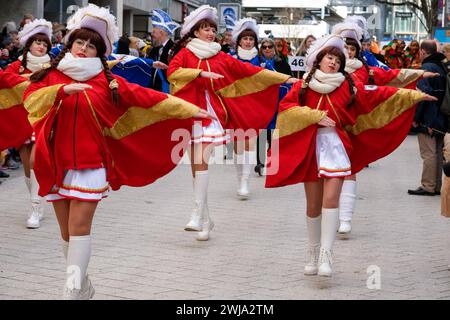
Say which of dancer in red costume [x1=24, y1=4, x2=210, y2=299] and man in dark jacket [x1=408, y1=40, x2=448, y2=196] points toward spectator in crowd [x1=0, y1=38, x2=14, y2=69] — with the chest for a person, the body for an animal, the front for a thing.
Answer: the man in dark jacket

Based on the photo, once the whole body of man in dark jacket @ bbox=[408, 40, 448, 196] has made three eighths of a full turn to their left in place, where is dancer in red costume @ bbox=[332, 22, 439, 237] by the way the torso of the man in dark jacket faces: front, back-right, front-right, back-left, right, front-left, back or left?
front-right

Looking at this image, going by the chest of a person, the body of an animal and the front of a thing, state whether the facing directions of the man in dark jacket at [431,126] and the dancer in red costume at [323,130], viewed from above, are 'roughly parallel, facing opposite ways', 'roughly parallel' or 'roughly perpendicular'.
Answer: roughly perpendicular

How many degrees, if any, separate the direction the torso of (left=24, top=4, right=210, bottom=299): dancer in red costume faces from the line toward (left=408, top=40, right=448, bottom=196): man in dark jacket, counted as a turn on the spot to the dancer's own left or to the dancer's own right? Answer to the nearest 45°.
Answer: approximately 135° to the dancer's own left

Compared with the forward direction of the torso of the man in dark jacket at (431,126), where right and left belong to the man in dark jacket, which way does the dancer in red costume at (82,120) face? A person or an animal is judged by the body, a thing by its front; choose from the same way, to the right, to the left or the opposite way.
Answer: to the left

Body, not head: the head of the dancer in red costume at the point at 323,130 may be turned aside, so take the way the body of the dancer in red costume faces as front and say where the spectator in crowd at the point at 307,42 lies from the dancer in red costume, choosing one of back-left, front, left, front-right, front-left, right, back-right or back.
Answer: back

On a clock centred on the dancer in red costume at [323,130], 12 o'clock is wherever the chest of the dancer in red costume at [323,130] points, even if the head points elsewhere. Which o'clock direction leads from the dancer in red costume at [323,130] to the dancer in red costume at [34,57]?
the dancer in red costume at [34,57] is roughly at 4 o'clock from the dancer in red costume at [323,130].

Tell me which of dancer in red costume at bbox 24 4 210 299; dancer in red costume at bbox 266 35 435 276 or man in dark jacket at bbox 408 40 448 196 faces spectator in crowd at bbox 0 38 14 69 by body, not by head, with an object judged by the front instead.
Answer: the man in dark jacket

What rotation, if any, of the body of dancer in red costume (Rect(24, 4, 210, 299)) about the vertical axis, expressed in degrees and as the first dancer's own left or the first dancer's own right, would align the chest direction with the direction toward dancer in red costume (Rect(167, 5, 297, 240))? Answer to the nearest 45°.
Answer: approximately 180°

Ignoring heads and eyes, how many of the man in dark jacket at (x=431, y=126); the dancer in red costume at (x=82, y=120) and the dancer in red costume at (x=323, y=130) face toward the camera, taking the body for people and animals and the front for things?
2

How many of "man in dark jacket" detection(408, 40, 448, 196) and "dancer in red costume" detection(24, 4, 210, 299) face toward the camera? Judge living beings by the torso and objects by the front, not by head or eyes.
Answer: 1

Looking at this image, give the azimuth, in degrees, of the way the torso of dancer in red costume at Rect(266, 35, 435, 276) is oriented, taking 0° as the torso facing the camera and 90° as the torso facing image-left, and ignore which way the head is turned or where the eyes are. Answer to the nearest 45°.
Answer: approximately 0°

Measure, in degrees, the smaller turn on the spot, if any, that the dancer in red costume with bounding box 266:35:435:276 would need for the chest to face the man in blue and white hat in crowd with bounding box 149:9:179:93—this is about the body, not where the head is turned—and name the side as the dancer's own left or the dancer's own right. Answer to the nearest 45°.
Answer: approximately 135° to the dancer's own right

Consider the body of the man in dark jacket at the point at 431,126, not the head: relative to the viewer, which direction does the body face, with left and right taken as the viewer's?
facing to the left of the viewer
